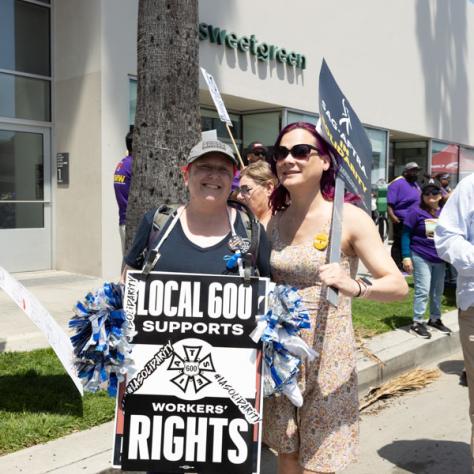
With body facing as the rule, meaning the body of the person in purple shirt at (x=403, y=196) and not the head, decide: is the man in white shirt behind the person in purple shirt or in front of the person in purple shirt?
in front

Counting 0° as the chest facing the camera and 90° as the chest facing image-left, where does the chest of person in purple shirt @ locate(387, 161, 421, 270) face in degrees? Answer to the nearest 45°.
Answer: approximately 315°

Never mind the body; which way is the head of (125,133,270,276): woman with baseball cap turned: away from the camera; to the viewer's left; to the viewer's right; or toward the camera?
toward the camera

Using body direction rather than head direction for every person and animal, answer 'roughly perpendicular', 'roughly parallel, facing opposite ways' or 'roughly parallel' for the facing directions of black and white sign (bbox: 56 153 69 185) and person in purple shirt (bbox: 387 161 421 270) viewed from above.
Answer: roughly parallel

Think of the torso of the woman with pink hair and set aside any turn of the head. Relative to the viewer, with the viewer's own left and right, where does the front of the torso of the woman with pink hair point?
facing the viewer and to the left of the viewer

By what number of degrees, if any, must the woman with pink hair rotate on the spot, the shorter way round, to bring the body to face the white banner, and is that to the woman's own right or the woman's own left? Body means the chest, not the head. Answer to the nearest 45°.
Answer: approximately 90° to the woman's own right

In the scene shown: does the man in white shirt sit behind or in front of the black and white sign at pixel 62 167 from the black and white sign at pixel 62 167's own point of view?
in front

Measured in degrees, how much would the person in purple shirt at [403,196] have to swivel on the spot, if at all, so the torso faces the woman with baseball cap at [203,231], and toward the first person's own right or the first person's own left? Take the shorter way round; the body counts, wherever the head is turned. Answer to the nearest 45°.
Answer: approximately 45° to the first person's own right

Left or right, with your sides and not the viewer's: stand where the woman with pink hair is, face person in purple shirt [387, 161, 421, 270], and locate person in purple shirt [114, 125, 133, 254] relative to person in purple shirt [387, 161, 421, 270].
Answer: left

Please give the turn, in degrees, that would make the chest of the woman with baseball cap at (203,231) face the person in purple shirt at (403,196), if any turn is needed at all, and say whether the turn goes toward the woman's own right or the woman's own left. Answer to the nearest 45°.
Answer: approximately 135° to the woman's own left

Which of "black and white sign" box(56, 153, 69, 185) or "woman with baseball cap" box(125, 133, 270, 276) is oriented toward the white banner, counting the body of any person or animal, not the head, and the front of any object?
the black and white sign

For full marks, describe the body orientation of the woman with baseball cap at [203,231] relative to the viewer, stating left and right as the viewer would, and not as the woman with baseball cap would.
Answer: facing the viewer

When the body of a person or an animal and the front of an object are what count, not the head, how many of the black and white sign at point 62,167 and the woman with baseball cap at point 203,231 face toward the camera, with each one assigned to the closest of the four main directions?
2

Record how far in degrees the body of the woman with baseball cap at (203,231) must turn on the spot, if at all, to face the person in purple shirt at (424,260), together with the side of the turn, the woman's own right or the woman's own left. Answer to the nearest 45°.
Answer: approximately 135° to the woman's own left

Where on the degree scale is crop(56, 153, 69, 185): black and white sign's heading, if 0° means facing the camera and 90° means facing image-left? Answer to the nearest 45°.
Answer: approximately 0°
